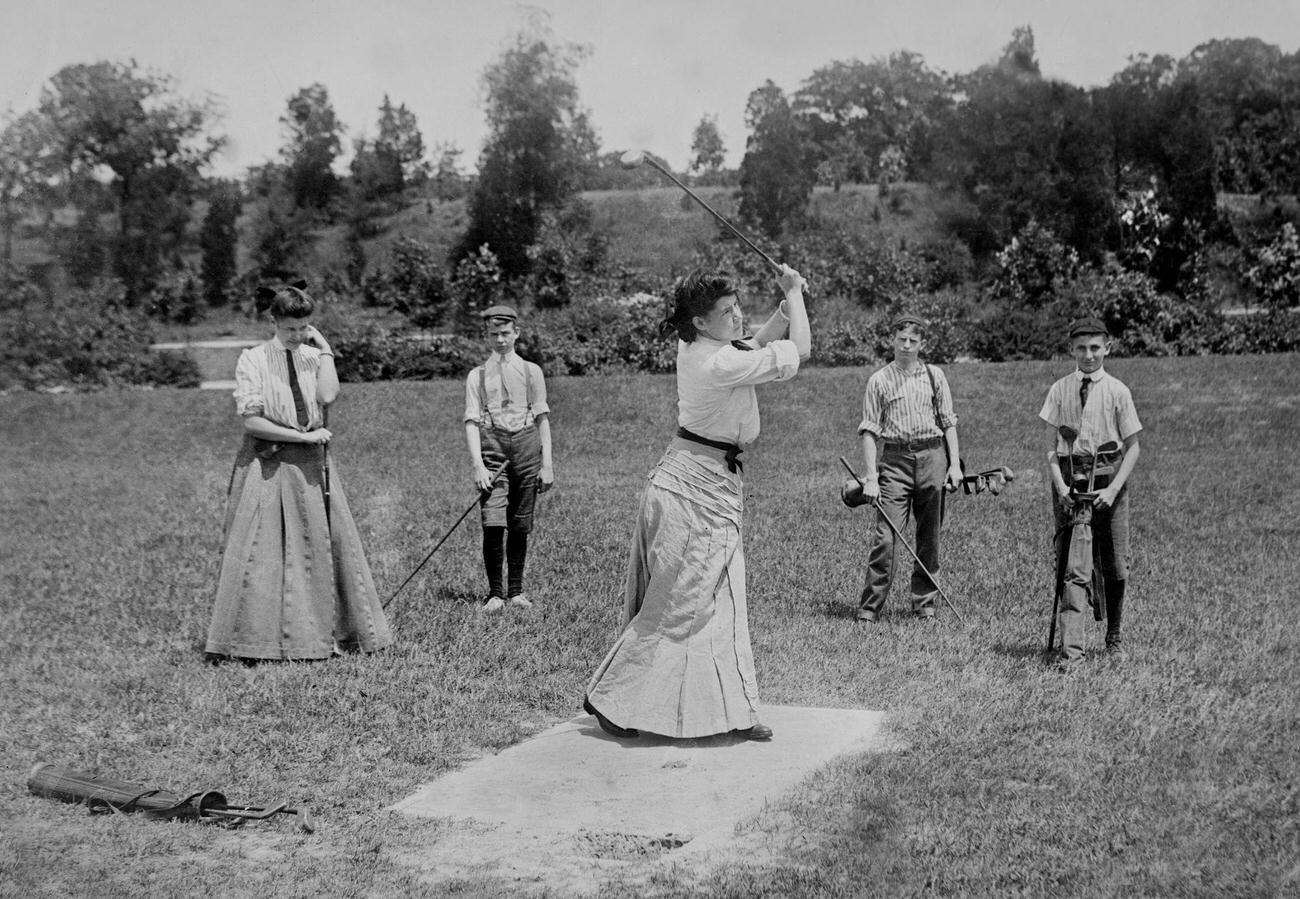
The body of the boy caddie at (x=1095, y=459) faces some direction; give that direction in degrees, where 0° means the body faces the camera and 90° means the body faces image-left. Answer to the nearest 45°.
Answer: approximately 0°

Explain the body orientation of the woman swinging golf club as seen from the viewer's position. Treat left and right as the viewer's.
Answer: facing to the right of the viewer

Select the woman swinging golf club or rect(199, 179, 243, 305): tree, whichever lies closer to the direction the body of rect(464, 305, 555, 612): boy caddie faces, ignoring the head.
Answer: the woman swinging golf club

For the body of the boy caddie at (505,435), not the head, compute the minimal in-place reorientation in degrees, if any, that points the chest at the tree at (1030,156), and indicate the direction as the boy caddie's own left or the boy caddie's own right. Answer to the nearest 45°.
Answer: approximately 135° to the boy caddie's own left

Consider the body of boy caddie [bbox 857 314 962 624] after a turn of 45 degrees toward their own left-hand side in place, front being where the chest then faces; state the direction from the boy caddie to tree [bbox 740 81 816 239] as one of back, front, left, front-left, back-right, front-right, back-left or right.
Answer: back-left

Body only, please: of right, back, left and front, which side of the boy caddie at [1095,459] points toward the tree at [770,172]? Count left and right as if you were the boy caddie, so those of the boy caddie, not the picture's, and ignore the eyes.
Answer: back

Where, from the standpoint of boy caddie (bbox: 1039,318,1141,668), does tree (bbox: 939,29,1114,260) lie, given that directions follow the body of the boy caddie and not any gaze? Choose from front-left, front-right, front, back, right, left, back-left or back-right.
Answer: back

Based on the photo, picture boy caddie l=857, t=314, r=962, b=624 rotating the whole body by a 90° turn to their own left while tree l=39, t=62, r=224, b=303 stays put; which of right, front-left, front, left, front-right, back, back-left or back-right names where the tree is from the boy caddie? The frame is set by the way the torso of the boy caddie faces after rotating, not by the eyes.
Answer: back-left

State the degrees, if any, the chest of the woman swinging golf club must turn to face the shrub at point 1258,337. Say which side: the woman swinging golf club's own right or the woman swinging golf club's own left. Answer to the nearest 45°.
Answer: approximately 45° to the woman swinging golf club's own left

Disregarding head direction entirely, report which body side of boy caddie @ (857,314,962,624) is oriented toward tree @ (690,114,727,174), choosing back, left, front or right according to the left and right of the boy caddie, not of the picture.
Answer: back
